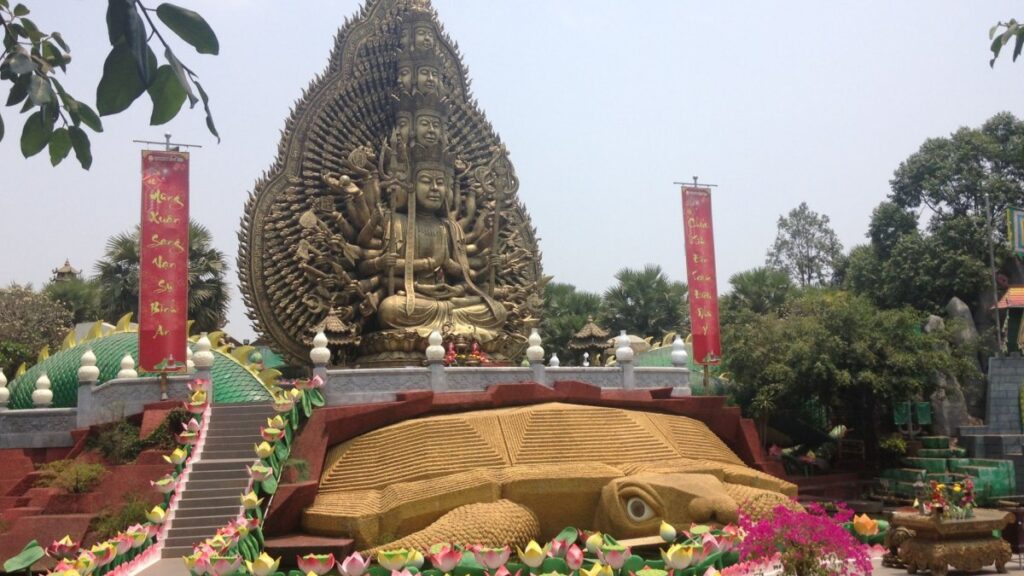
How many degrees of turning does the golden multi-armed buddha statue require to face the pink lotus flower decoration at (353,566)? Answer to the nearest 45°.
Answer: approximately 45° to its right

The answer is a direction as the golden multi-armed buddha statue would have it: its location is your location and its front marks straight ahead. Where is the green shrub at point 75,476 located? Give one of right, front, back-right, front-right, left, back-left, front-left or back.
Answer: right

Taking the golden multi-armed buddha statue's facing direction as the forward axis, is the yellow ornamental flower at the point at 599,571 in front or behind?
in front

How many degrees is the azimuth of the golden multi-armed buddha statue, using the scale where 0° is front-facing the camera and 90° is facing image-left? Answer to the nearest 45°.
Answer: approximately 315°

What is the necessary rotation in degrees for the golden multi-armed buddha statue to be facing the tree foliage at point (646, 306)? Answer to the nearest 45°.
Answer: approximately 90° to its left

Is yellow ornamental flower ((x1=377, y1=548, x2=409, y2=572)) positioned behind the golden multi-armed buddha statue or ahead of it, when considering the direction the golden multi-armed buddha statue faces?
ahead

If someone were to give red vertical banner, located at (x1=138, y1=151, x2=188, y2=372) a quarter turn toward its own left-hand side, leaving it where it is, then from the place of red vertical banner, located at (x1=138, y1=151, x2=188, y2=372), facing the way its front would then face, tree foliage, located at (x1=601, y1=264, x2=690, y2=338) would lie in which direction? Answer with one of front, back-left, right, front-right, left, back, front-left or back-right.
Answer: front-left

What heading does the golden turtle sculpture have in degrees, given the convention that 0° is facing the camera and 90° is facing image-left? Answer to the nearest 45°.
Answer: approximately 315°

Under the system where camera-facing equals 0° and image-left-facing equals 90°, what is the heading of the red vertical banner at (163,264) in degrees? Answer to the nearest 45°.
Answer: approximately 0°

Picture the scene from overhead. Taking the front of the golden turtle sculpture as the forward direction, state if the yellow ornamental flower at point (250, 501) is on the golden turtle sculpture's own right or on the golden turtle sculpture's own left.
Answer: on the golden turtle sculpture's own right

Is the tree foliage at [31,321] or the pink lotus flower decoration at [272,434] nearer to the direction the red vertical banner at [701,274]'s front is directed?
the pink lotus flower decoration

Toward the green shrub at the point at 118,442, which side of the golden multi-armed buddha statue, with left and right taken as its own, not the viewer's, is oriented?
right

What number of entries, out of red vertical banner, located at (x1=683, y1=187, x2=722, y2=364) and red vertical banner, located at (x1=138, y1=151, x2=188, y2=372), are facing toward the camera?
2
